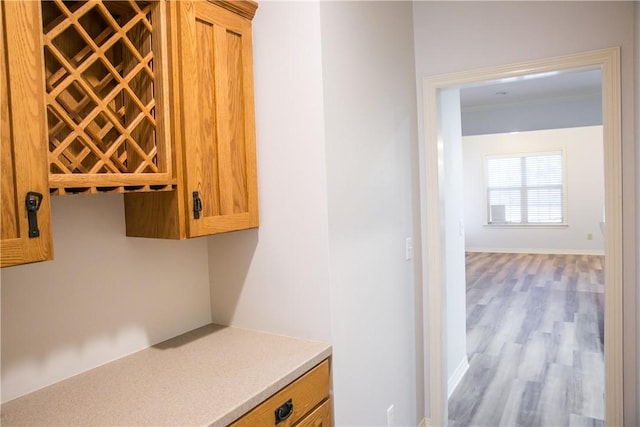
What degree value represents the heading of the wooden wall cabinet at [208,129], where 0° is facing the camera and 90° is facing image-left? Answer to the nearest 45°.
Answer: approximately 315°
